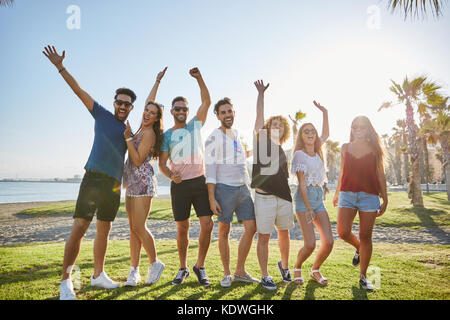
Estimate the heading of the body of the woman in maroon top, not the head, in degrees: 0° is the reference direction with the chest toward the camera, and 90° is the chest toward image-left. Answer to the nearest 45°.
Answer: approximately 0°

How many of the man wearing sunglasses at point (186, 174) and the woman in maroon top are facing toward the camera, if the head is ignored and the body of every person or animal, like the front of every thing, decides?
2

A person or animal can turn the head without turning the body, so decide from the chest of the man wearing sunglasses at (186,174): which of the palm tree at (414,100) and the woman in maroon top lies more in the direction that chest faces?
the woman in maroon top

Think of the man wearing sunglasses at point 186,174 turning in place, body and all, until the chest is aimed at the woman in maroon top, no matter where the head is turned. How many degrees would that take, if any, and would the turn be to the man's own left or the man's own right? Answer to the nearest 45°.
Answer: approximately 90° to the man's own left

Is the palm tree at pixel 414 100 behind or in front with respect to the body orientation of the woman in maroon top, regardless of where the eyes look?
behind
